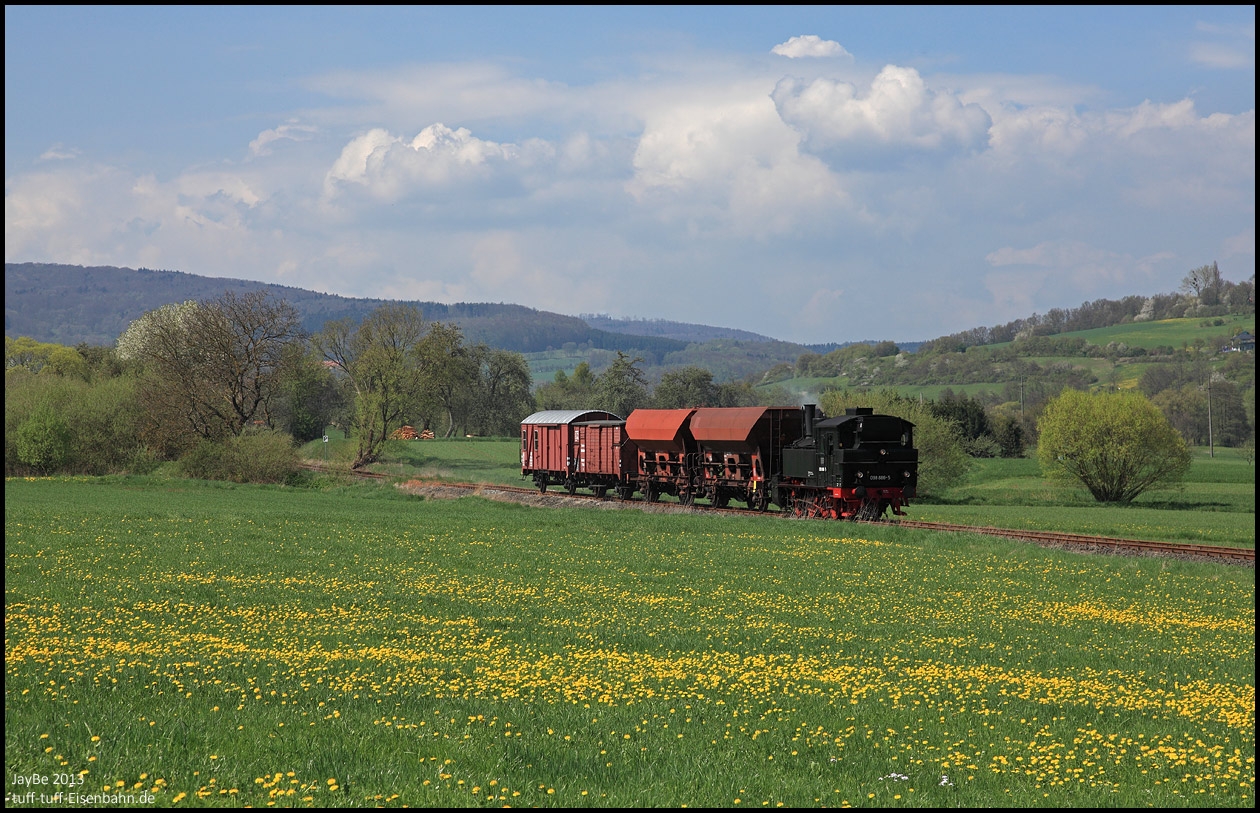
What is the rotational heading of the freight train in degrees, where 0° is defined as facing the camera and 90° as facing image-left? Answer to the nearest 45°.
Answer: approximately 315°
